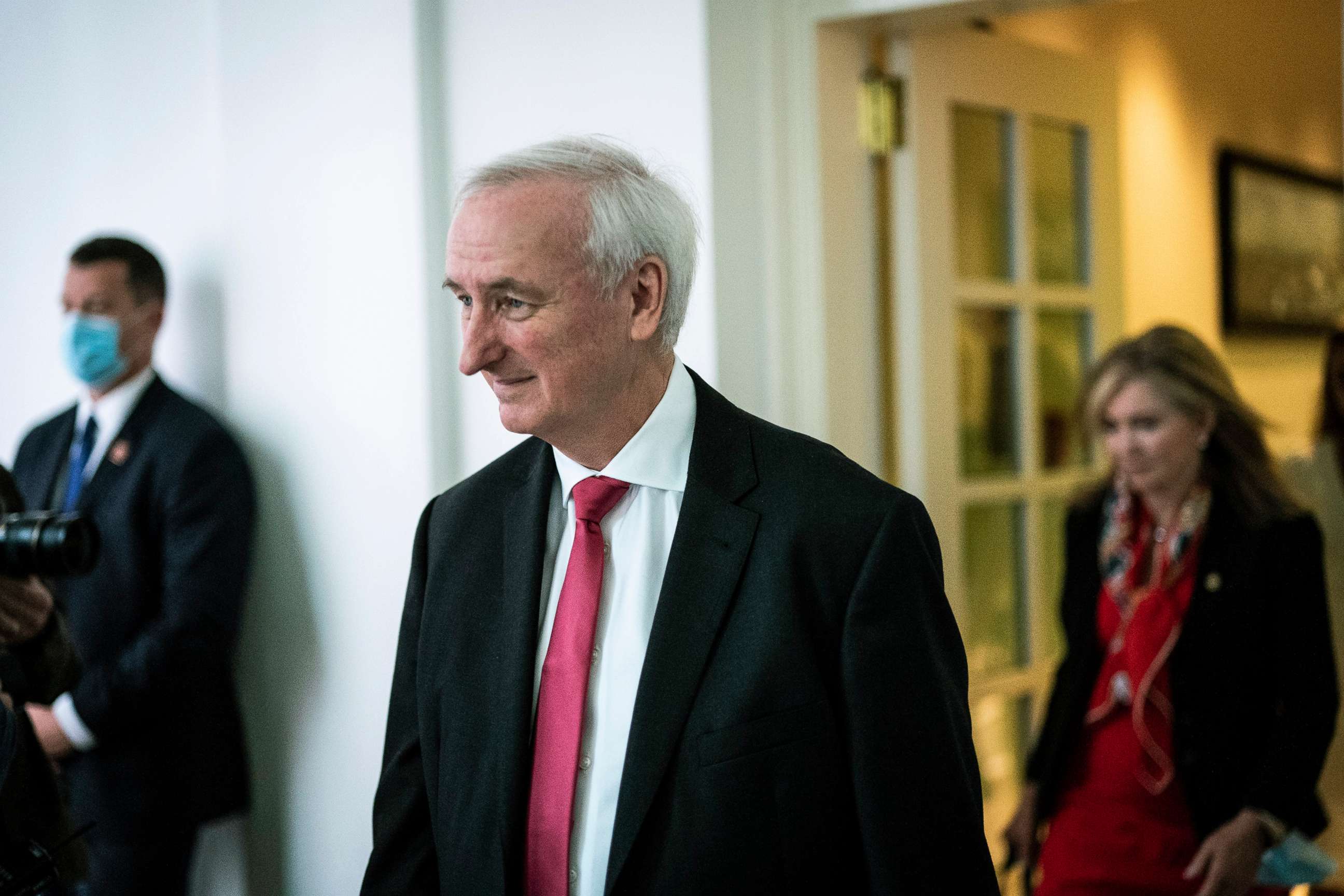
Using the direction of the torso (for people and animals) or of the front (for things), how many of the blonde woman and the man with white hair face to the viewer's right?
0

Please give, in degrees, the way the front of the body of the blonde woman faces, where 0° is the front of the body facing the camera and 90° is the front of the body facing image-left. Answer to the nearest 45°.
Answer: approximately 45°

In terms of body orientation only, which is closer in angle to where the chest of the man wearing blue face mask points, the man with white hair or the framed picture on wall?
the man with white hair

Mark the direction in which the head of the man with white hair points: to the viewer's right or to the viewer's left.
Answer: to the viewer's left

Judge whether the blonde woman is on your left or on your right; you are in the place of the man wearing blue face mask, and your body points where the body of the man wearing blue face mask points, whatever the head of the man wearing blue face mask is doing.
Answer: on your left

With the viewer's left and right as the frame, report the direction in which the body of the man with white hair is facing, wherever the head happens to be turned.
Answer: facing the viewer and to the left of the viewer

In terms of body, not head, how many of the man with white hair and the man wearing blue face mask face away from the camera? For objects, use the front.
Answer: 0

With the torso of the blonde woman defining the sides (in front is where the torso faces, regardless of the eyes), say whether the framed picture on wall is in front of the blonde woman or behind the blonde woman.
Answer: behind

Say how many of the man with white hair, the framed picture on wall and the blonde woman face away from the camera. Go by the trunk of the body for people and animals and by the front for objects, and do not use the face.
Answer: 0

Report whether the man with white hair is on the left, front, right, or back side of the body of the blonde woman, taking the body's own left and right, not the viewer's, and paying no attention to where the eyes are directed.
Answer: front

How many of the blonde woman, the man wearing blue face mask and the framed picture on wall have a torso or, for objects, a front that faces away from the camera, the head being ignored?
0

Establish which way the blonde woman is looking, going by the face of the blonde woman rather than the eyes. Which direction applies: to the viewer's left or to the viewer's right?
to the viewer's left
